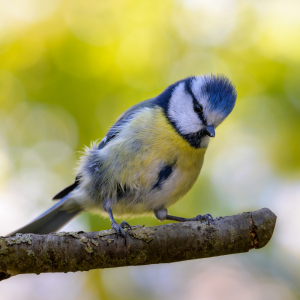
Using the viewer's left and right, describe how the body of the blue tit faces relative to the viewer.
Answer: facing the viewer and to the right of the viewer
